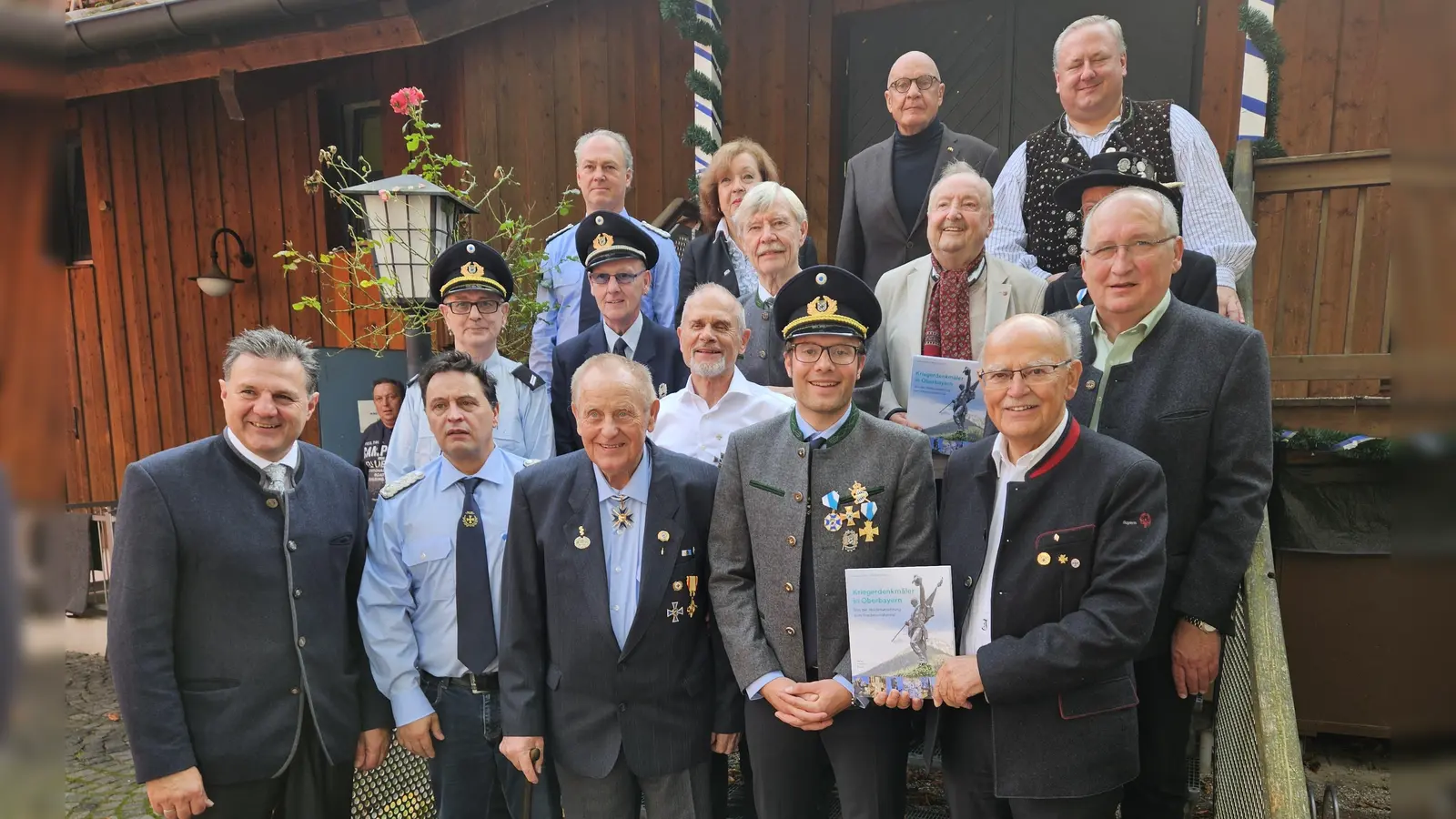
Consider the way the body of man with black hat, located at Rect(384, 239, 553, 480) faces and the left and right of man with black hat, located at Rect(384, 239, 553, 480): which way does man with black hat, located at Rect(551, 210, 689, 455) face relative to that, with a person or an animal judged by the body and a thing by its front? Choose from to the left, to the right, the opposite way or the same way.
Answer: the same way

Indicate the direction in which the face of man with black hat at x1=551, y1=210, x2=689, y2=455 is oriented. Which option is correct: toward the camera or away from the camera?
toward the camera

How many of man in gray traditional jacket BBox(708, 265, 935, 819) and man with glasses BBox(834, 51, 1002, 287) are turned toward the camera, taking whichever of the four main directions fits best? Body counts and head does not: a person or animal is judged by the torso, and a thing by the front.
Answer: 2

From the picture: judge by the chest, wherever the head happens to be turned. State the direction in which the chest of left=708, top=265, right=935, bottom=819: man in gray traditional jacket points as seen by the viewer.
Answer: toward the camera

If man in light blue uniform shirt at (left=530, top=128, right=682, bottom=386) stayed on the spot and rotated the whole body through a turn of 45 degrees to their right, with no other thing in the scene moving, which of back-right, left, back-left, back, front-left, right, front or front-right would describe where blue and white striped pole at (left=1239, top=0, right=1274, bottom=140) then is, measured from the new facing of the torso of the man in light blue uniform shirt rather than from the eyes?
back-left

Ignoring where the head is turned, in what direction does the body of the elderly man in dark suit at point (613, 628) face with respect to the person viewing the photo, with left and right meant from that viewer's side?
facing the viewer

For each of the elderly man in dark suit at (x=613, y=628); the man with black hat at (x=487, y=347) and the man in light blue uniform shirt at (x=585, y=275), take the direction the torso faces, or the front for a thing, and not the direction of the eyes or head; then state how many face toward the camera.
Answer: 3

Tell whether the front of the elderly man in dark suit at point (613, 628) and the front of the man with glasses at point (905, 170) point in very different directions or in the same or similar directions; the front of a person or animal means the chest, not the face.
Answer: same or similar directions

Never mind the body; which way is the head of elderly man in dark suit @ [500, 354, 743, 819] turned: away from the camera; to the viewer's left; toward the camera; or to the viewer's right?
toward the camera

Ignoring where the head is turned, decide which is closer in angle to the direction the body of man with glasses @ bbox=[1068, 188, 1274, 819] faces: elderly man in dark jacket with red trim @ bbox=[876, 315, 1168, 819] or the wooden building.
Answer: the elderly man in dark jacket with red trim

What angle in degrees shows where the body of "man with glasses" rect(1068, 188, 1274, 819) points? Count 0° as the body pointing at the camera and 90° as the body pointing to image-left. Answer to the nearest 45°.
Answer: approximately 45°

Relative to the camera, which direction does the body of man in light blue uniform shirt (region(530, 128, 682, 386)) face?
toward the camera

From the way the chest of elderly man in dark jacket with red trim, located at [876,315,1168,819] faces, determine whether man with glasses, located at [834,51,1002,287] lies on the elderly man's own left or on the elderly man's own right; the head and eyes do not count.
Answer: on the elderly man's own right

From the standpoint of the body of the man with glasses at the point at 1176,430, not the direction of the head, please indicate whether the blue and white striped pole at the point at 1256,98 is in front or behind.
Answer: behind

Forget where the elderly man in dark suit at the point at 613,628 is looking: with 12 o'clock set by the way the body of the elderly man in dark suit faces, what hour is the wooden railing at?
The wooden railing is roughly at 8 o'clock from the elderly man in dark suit.
